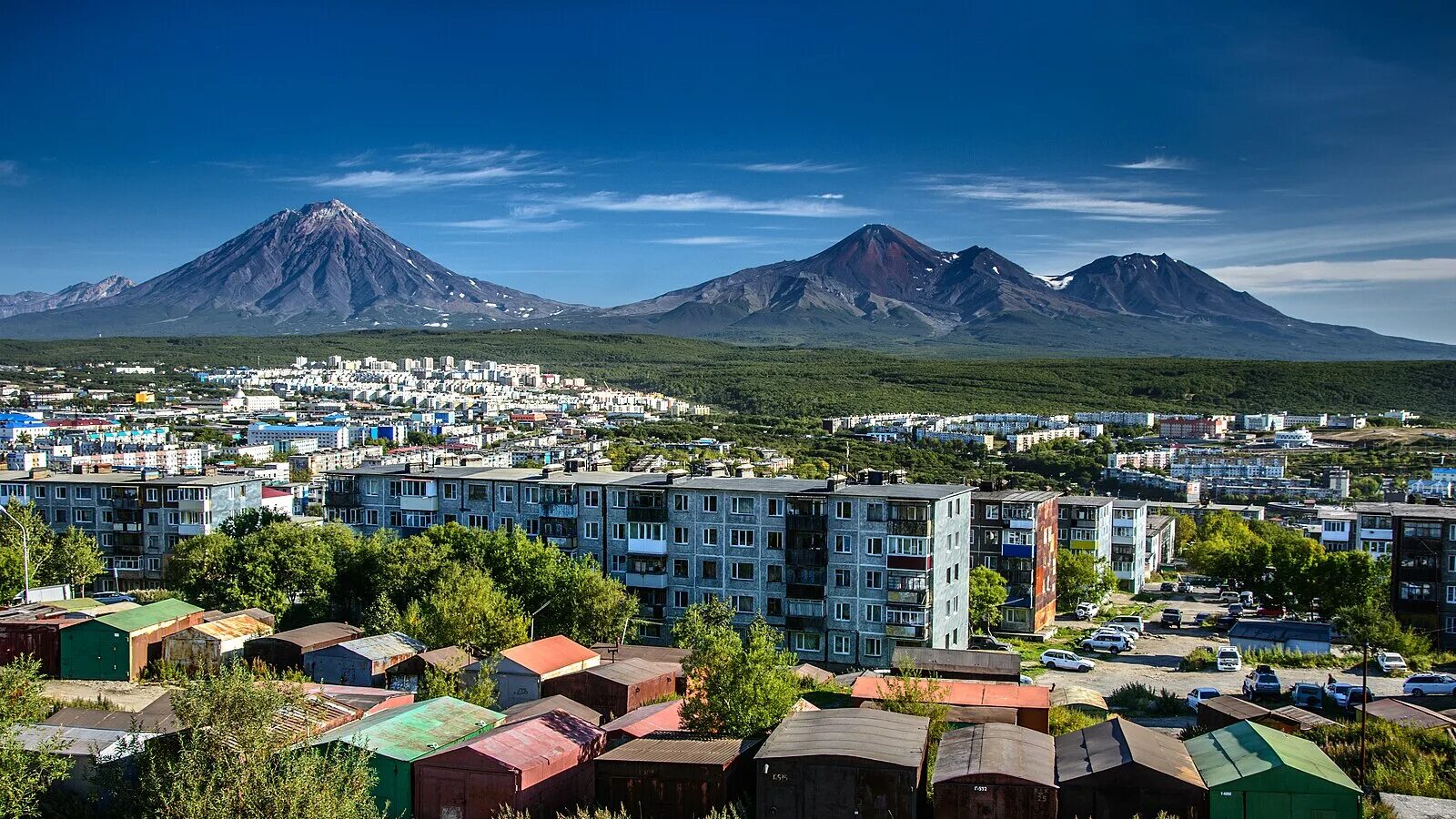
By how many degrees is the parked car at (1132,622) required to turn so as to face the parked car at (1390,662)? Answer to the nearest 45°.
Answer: approximately 135° to its left

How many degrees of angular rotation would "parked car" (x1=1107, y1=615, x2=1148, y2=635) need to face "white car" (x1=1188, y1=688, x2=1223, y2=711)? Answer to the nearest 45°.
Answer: approximately 90° to its left

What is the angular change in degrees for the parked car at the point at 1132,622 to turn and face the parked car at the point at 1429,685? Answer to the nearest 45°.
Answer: approximately 135° to its left

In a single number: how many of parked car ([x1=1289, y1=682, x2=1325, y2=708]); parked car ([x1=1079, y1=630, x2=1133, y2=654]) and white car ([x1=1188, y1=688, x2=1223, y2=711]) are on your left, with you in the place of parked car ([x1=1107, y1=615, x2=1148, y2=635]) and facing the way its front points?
3

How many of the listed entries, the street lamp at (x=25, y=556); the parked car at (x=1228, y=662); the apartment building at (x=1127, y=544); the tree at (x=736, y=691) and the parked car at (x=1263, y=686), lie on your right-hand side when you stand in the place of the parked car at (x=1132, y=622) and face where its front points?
1

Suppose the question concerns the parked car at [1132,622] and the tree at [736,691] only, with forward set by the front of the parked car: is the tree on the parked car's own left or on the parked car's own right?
on the parked car's own left

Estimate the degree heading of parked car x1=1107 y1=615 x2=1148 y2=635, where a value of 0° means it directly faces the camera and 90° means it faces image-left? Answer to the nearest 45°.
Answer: approximately 90°

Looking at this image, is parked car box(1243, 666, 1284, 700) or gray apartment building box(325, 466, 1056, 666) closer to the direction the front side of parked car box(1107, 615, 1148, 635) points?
the gray apartment building

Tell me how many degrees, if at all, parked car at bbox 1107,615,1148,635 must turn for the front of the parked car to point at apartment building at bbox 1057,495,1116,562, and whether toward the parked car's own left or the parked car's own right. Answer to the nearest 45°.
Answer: approximately 90° to the parked car's own right

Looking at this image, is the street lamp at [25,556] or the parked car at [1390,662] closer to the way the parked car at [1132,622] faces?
the street lamp

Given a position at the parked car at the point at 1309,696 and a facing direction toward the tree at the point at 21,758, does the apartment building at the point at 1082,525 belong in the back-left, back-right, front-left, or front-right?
back-right
